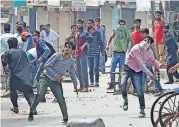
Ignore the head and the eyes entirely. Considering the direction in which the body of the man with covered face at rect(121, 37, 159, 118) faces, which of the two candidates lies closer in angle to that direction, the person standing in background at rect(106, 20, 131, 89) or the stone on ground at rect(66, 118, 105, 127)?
the stone on ground

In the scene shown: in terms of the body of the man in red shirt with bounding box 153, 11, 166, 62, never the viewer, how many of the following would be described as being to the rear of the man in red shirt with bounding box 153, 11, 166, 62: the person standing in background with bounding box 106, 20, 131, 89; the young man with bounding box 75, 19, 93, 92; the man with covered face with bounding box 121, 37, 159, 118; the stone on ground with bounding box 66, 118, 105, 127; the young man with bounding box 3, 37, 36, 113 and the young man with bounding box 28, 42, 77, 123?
0

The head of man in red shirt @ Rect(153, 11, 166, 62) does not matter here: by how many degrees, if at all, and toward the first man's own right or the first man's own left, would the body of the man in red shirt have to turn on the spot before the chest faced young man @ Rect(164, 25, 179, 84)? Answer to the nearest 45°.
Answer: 0° — they already face them

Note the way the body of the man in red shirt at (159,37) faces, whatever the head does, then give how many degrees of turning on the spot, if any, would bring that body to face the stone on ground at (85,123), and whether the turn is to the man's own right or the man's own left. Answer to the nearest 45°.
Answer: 0° — they already face it

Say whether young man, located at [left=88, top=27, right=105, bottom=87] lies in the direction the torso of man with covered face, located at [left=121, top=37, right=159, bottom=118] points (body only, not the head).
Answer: no

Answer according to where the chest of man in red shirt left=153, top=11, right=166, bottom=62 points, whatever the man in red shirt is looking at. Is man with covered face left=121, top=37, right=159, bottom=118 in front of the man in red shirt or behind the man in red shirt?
in front

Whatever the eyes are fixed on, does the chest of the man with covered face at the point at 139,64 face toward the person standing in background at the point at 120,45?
no

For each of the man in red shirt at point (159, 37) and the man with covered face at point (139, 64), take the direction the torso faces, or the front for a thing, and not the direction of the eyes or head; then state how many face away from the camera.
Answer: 0

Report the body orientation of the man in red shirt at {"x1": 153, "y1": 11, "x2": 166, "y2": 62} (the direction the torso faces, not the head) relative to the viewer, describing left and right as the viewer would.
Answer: facing the viewer

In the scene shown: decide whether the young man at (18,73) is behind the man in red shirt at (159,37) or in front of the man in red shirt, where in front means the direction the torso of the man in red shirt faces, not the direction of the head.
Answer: in front
